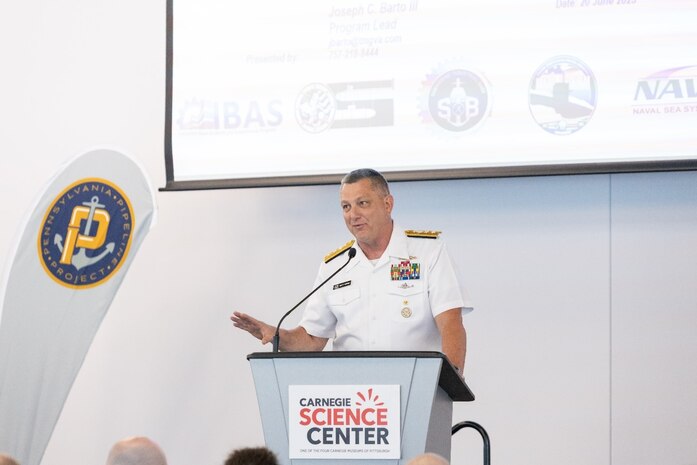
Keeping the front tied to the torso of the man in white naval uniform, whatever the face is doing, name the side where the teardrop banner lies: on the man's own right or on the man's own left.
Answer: on the man's own right

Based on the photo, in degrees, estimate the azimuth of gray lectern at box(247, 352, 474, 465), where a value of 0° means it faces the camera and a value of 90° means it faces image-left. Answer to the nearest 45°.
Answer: approximately 0°

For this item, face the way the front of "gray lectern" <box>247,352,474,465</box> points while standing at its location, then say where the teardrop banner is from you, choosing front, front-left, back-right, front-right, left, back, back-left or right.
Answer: back-right

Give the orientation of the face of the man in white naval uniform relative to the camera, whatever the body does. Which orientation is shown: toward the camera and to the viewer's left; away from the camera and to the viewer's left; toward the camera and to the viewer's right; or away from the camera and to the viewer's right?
toward the camera and to the viewer's left

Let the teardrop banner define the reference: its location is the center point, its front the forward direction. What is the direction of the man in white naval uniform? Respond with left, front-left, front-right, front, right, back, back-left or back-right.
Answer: front-left

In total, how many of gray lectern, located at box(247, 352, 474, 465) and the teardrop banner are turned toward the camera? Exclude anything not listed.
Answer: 2

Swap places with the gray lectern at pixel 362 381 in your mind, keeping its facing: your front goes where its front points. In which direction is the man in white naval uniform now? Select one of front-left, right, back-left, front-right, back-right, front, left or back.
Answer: back

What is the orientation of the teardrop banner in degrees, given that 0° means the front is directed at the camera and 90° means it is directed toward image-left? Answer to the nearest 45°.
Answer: approximately 0°

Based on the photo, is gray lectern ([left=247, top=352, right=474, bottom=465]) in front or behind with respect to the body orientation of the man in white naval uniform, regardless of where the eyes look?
in front
